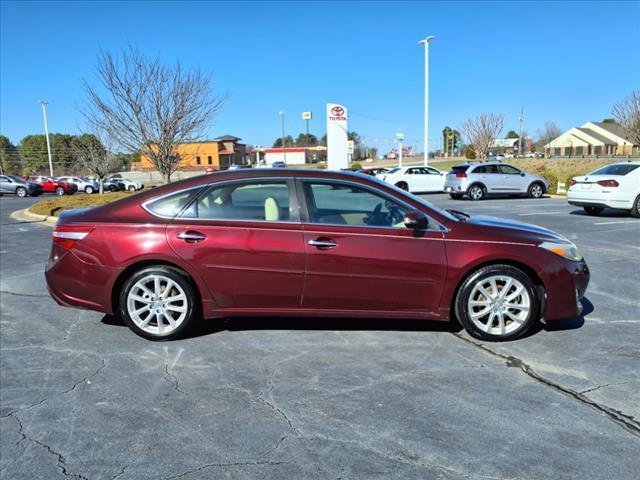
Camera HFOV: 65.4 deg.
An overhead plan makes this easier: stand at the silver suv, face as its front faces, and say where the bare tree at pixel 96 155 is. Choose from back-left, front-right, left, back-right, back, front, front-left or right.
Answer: back-left

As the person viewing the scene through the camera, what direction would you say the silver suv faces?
facing away from the viewer and to the right of the viewer

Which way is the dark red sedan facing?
to the viewer's right

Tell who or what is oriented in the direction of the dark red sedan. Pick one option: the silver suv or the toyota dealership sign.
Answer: the toyota dealership sign

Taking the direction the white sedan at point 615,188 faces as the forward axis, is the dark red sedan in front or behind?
behind

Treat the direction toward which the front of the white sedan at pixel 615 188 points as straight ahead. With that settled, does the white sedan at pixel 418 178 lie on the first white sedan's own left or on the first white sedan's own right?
on the first white sedan's own left

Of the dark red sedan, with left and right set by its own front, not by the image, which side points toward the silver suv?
left

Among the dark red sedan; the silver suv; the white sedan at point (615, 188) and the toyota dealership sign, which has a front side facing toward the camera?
the toyota dealership sign

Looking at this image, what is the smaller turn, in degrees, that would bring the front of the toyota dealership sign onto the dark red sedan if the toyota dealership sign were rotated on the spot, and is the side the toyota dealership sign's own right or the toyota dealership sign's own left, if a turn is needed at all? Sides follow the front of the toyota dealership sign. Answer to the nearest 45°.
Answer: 0° — it already faces it

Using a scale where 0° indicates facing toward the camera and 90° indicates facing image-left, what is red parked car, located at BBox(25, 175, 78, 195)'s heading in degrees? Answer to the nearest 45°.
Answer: approximately 315°
